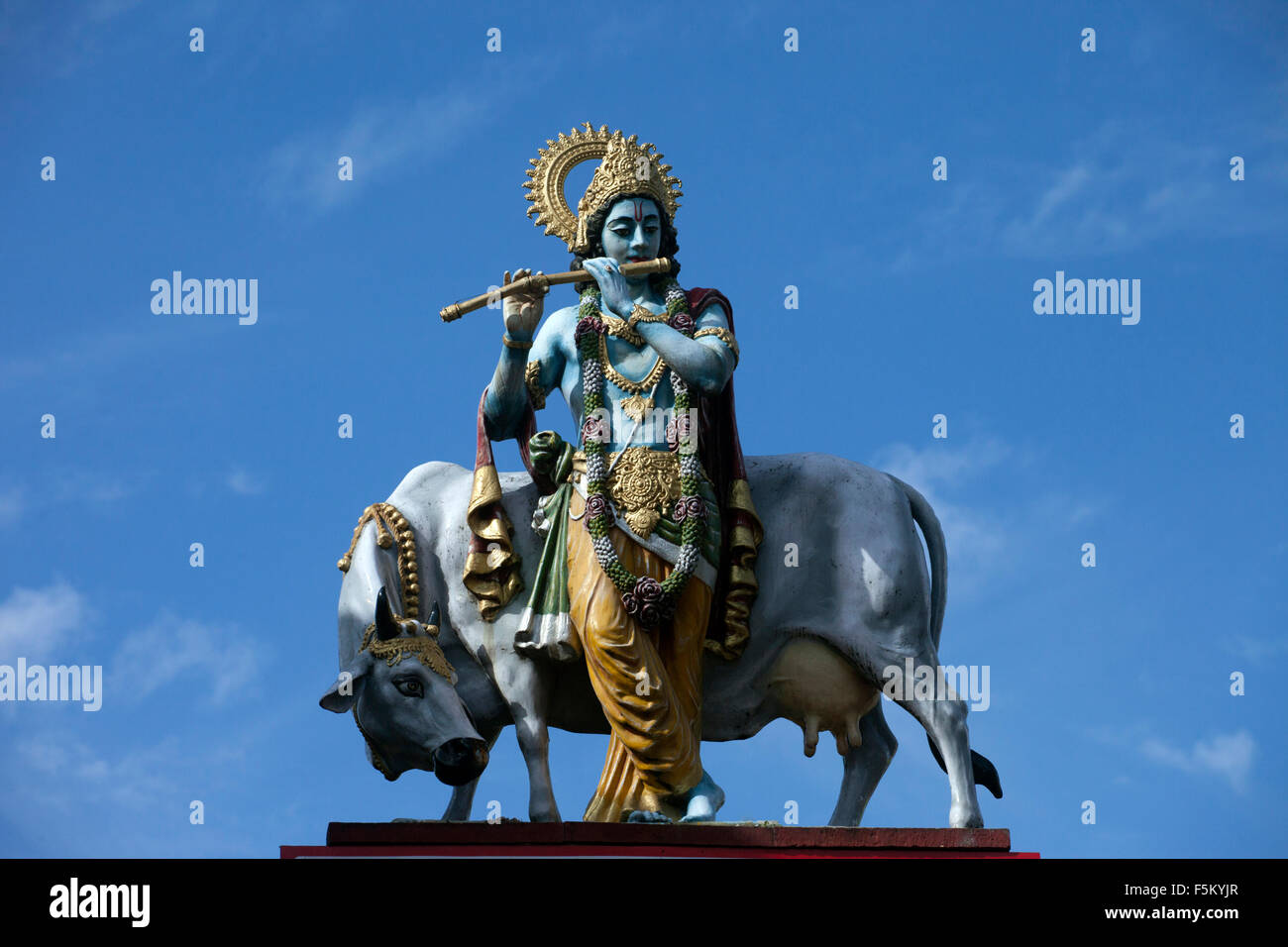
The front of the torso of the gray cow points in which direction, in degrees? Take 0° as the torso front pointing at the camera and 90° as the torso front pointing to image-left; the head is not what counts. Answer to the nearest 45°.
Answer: approximately 90°
